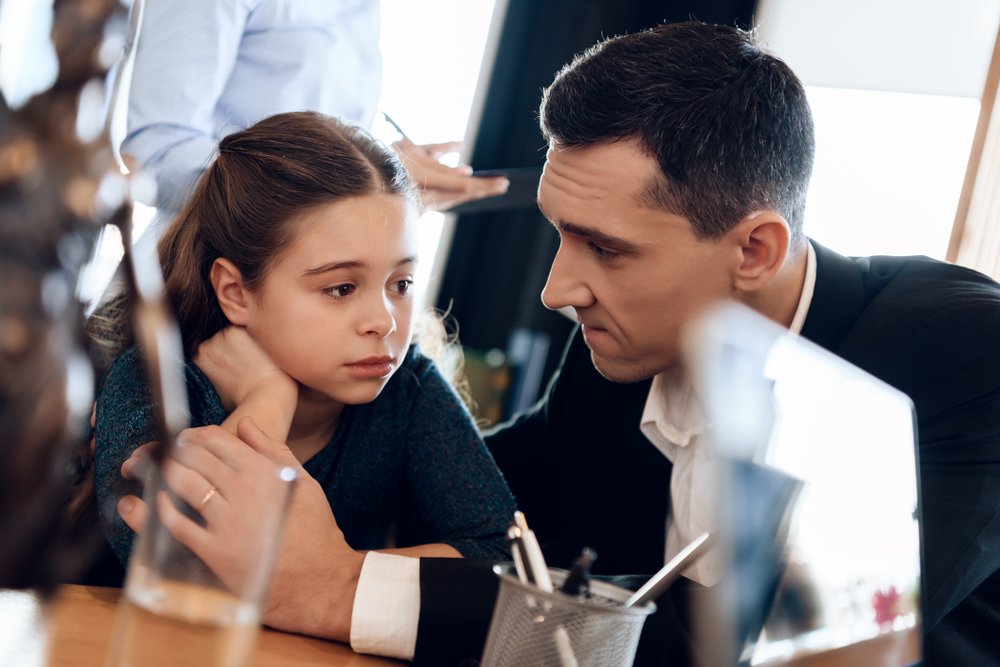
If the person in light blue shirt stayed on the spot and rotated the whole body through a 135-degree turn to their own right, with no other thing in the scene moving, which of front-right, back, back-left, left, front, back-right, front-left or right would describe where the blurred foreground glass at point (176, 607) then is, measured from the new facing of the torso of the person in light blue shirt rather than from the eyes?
left

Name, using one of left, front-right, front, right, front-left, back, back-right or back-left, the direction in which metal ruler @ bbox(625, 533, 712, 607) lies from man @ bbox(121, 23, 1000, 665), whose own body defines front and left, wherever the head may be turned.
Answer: front-left

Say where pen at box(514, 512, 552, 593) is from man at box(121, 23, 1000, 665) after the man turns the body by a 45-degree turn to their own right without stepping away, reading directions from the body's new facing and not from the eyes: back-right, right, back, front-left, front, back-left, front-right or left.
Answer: left

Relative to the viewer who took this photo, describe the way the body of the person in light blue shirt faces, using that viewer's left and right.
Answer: facing the viewer and to the right of the viewer

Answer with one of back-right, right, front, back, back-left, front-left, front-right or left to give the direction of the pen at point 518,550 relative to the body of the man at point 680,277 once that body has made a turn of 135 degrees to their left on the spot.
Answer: right

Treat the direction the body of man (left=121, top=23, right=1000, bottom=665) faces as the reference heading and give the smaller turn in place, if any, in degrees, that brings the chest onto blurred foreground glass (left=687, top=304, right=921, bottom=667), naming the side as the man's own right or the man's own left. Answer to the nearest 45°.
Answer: approximately 45° to the man's own left

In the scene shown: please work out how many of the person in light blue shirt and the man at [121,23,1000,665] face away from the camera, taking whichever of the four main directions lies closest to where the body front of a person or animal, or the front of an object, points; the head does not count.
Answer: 0

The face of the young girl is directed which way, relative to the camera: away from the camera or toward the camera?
toward the camera

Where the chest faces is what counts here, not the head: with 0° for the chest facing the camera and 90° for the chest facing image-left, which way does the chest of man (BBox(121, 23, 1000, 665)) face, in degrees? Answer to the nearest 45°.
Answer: approximately 45°

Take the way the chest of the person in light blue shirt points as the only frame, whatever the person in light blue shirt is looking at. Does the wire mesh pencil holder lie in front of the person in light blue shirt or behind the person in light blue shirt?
in front
